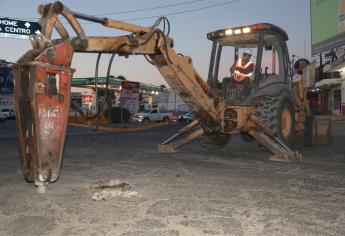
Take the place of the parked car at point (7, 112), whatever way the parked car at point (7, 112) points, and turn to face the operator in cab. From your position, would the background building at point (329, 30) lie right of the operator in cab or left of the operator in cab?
left

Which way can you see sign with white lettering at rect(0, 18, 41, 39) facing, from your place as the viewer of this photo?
facing the viewer

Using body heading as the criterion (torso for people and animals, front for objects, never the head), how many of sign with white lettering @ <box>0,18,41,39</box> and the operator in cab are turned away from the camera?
0

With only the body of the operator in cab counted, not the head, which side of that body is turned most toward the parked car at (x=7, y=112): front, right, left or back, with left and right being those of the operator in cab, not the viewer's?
right

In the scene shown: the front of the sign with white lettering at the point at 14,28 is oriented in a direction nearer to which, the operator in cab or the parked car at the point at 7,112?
the operator in cab

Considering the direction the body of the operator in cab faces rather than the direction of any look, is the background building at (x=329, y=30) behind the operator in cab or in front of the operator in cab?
behind

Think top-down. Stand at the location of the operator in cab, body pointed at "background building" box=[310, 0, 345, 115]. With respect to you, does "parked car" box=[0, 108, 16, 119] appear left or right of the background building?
left

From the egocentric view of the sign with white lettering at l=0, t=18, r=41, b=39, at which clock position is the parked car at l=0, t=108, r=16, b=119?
The parked car is roughly at 6 o'clock from the sign with white lettering.

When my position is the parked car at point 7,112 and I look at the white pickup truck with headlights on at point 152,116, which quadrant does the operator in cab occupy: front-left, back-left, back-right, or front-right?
front-right

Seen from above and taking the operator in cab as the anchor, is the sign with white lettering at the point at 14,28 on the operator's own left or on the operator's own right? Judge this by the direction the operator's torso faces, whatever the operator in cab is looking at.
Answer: on the operator's own right

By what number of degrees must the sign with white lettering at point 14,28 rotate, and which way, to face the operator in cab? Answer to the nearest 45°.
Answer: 0° — it already faces them
